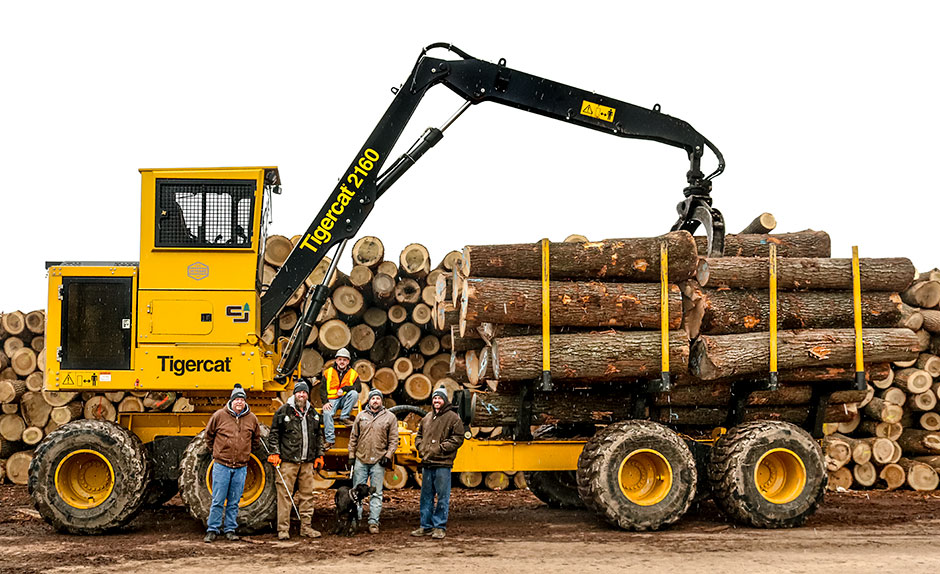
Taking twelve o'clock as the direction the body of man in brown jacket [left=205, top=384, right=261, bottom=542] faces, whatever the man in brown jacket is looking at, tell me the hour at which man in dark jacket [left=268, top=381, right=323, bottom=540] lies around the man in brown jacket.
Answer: The man in dark jacket is roughly at 9 o'clock from the man in brown jacket.

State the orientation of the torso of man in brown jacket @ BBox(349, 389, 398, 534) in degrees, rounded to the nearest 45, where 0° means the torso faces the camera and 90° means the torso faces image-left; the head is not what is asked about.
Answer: approximately 0°

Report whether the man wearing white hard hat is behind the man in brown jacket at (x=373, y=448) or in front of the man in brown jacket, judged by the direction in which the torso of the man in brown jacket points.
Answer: behind

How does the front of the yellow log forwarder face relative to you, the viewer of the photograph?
facing to the left of the viewer

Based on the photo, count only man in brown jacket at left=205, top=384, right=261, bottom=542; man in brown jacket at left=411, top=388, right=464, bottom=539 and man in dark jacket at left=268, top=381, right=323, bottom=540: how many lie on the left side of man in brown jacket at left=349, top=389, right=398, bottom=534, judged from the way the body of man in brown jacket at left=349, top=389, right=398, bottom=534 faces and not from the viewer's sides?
1

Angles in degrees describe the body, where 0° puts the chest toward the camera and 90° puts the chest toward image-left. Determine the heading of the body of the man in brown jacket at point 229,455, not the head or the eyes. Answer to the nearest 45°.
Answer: approximately 0°

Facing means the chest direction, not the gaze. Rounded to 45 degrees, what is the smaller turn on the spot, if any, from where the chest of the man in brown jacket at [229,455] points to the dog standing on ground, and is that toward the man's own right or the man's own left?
approximately 90° to the man's own left
